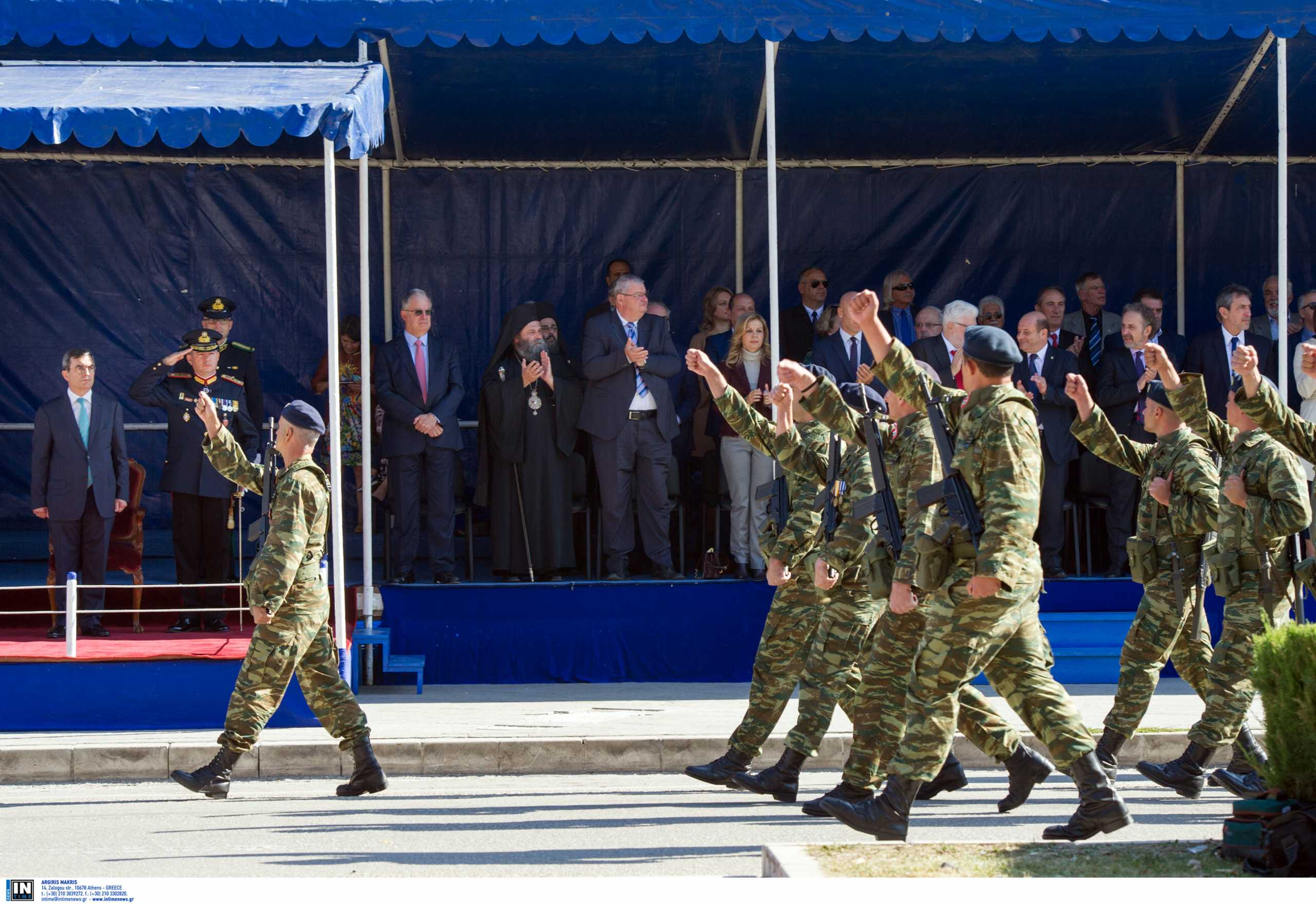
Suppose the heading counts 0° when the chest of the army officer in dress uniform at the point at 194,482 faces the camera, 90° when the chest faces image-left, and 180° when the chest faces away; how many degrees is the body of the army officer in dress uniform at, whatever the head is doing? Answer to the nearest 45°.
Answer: approximately 0°

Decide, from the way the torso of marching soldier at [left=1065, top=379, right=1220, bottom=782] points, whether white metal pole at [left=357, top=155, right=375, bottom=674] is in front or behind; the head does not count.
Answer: in front

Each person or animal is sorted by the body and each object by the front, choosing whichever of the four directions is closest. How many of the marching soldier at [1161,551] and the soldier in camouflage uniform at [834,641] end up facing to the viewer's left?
2

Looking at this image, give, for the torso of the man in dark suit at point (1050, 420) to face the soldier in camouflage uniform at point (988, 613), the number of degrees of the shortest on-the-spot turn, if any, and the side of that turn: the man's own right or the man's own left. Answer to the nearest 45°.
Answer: approximately 45° to the man's own left

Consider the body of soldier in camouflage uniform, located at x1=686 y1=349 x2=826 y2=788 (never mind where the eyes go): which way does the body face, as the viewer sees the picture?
to the viewer's left

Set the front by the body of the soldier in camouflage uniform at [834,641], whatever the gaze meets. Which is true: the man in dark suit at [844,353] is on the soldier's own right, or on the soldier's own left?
on the soldier's own right

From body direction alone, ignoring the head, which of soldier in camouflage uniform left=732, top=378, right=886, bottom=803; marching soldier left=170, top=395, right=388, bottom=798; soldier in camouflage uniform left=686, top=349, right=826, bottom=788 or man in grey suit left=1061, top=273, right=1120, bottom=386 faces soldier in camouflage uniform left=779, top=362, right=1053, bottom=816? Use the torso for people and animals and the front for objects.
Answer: the man in grey suit

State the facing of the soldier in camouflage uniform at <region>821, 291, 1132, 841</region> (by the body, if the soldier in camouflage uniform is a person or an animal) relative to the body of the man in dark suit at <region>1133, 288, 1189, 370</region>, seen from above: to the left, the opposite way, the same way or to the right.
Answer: to the right

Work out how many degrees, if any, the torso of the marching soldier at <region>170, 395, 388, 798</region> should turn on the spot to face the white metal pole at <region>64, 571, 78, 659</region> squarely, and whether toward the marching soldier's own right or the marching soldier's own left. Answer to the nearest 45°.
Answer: approximately 45° to the marching soldier's own right

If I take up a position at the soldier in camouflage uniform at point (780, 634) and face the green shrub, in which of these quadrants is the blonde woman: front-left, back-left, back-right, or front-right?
back-left

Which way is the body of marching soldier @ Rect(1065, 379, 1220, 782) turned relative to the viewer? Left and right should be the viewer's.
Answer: facing to the left of the viewer

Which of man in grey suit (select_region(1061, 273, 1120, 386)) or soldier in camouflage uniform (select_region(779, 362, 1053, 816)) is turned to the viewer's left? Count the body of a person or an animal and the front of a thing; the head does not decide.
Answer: the soldier in camouflage uniform

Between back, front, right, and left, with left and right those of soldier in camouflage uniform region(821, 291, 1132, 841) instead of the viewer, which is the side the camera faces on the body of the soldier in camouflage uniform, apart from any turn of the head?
left

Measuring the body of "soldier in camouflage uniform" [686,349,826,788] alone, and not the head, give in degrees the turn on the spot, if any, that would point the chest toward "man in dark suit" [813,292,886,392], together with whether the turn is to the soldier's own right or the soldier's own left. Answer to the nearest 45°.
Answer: approximately 90° to the soldier's own right

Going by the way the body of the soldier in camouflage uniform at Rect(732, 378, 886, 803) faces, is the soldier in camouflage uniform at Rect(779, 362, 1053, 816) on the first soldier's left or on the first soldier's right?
on the first soldier's left

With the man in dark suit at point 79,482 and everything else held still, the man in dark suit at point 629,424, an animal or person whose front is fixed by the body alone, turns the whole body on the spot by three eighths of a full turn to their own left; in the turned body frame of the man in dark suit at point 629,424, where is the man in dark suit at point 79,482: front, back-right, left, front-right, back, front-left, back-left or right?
back-left
